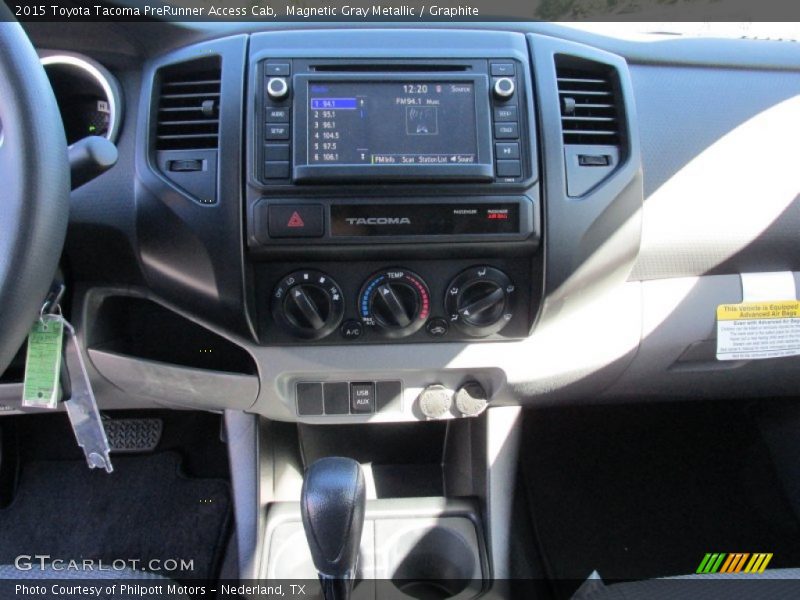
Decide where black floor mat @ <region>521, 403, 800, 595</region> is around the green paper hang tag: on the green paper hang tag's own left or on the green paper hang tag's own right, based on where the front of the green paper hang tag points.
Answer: on the green paper hang tag's own left

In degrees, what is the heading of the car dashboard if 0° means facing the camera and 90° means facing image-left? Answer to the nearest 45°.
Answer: approximately 0°

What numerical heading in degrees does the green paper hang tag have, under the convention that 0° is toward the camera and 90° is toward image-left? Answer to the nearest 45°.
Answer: approximately 0°
